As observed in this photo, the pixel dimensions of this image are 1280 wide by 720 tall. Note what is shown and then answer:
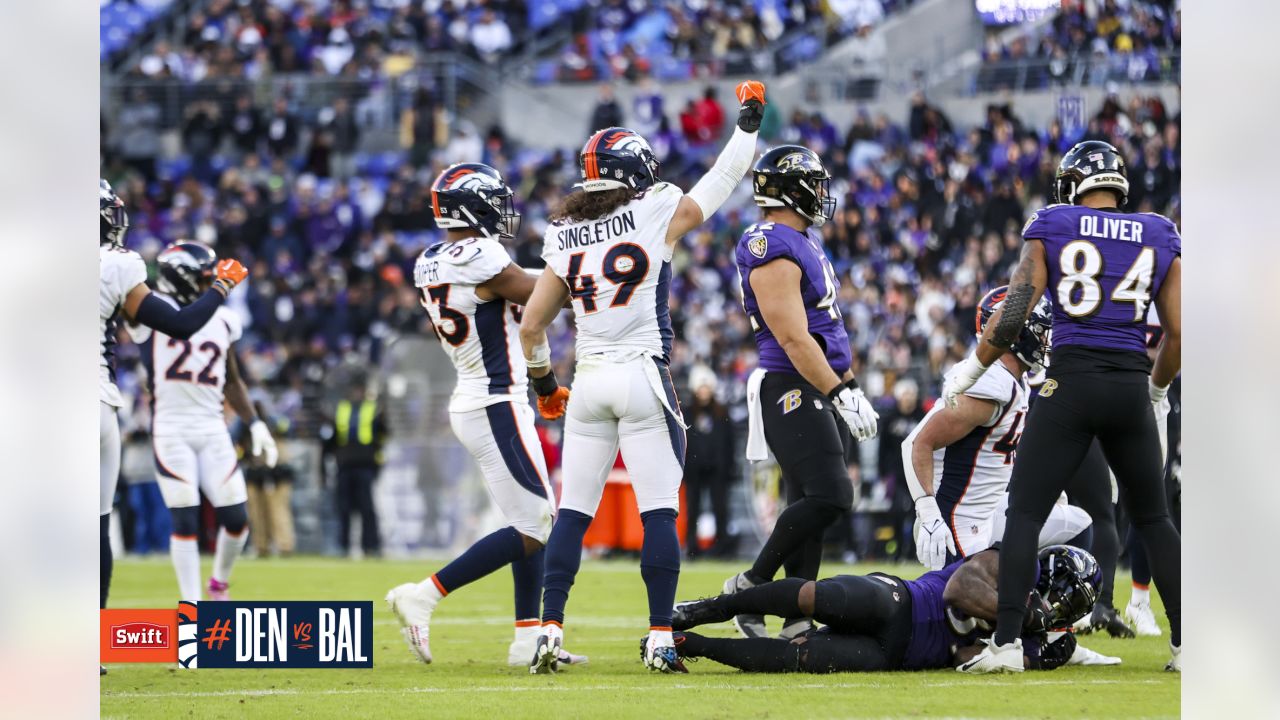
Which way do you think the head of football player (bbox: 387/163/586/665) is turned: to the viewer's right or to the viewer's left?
to the viewer's right

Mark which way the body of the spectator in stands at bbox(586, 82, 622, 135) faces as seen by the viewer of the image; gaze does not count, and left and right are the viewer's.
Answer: facing the viewer

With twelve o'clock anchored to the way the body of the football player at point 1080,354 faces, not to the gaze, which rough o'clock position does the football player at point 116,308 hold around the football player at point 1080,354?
the football player at point 116,308 is roughly at 9 o'clock from the football player at point 1080,354.

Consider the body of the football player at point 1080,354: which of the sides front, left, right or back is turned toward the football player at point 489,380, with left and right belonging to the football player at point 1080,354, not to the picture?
left

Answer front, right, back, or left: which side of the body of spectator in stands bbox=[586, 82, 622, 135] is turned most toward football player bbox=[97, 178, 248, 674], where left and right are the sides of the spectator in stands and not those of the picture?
front

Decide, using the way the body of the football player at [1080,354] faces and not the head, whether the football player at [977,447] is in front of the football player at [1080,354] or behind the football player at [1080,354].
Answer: in front

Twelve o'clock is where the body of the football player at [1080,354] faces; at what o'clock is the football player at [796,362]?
the football player at [796,362] is roughly at 10 o'clock from the football player at [1080,354].

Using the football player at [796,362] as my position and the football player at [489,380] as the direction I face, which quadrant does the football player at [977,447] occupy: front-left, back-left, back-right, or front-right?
back-right

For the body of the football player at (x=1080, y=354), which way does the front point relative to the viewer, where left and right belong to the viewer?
facing away from the viewer

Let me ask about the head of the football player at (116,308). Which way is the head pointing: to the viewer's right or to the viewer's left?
to the viewer's right

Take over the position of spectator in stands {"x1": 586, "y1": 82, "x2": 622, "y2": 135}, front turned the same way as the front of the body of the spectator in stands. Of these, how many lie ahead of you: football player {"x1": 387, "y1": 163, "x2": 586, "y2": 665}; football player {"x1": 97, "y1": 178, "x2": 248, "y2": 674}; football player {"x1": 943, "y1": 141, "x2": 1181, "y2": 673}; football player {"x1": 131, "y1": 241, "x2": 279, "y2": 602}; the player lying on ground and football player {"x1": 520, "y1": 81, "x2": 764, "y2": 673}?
6

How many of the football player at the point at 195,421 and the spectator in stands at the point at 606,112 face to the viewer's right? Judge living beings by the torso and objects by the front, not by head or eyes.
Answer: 0
